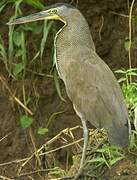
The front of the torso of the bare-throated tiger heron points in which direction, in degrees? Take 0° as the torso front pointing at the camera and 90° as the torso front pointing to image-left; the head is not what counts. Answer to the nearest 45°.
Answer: approximately 90°

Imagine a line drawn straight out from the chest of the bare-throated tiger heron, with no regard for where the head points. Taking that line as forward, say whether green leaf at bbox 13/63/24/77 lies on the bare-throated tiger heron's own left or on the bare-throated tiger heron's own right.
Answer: on the bare-throated tiger heron's own right
